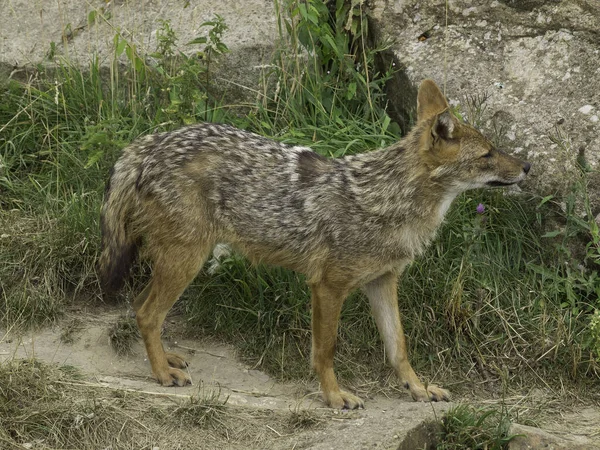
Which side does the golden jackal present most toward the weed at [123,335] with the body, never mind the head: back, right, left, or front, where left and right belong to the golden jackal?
back

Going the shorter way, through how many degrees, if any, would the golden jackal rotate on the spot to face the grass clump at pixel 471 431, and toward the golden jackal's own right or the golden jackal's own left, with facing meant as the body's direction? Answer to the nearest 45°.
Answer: approximately 45° to the golden jackal's own right

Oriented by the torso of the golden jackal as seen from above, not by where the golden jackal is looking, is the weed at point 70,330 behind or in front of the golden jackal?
behind

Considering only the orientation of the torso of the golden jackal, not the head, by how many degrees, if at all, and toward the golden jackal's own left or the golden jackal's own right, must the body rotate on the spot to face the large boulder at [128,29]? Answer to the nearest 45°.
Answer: approximately 135° to the golden jackal's own left

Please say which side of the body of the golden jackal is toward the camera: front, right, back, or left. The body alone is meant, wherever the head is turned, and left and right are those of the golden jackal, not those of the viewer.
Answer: right

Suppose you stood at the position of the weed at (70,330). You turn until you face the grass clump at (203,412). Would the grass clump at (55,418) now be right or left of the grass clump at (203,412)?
right

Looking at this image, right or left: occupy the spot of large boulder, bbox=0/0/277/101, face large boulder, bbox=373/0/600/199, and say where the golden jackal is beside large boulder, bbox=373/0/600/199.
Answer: right

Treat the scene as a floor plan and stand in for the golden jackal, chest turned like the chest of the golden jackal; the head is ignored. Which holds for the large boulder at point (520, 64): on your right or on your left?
on your left
